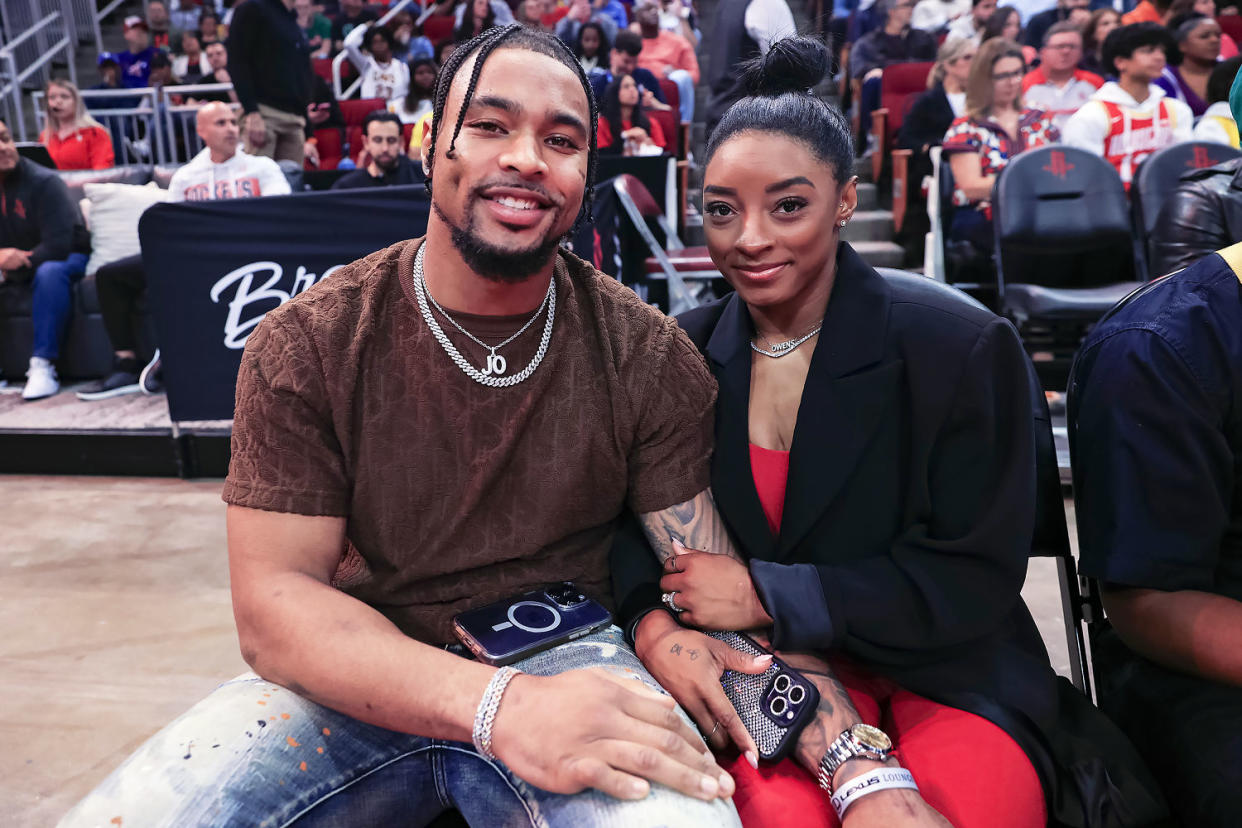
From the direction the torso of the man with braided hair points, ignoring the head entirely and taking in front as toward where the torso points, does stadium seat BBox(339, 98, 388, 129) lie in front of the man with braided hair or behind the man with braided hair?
behind

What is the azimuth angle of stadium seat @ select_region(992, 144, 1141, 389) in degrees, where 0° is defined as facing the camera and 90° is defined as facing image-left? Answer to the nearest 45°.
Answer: approximately 0°

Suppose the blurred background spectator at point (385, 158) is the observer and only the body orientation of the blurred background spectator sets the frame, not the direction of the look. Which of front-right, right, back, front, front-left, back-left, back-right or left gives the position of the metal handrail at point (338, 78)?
back

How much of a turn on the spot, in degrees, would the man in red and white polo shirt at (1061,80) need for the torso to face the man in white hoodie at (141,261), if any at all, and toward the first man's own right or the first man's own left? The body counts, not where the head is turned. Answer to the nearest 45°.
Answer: approximately 45° to the first man's own right

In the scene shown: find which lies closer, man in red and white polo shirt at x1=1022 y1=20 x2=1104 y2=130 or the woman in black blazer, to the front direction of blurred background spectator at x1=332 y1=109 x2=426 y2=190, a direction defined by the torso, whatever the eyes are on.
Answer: the woman in black blazer

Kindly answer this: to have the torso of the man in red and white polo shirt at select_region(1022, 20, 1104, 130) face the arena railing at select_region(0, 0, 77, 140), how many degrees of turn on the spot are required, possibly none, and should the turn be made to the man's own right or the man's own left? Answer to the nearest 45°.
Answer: approximately 90° to the man's own right

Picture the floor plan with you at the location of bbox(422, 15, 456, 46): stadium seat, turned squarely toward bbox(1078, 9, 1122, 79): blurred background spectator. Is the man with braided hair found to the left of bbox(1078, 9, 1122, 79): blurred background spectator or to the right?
right

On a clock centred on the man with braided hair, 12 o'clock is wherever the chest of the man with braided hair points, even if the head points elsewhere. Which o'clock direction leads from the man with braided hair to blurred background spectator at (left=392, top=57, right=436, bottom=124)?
The blurred background spectator is roughly at 6 o'clock from the man with braided hair.

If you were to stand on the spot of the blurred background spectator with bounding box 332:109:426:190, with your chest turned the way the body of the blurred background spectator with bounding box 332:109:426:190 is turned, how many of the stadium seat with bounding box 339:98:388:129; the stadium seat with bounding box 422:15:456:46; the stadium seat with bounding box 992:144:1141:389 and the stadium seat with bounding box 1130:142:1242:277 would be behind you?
2
